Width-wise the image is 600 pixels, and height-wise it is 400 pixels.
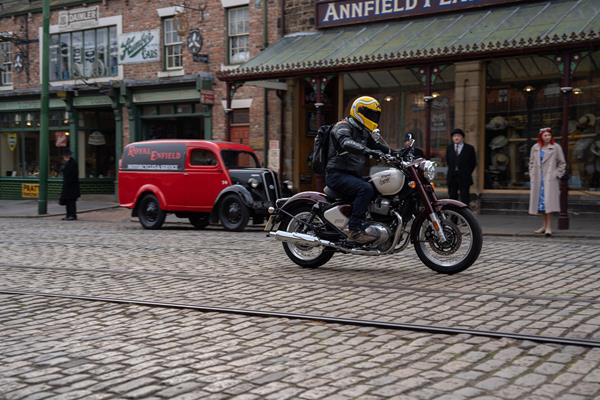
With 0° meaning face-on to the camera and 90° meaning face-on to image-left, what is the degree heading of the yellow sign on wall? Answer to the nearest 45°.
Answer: approximately 0°

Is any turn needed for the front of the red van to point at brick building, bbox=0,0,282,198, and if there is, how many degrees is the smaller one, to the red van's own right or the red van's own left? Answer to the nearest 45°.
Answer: approximately 135° to the red van's own left

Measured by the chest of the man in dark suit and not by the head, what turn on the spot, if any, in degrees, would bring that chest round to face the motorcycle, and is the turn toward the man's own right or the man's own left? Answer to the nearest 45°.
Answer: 0° — they already face it

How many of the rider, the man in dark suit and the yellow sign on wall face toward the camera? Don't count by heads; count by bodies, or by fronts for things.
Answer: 2

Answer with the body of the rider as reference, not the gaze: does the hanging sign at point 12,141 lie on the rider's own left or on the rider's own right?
on the rider's own left

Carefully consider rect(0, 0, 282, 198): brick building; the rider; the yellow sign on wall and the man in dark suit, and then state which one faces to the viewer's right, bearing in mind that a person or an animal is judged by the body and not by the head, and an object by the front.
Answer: the rider

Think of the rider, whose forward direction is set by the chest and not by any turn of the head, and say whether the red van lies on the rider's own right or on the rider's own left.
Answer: on the rider's own left

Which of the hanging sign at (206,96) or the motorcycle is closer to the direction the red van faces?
the motorcycle

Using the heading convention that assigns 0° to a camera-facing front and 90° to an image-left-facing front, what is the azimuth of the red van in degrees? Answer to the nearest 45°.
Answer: approximately 315°

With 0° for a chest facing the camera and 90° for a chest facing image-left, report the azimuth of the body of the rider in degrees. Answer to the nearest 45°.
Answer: approximately 270°

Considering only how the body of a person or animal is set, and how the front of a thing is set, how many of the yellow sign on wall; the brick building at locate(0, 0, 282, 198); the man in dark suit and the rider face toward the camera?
3

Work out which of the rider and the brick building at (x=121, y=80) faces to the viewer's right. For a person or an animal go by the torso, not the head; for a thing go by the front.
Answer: the rider
